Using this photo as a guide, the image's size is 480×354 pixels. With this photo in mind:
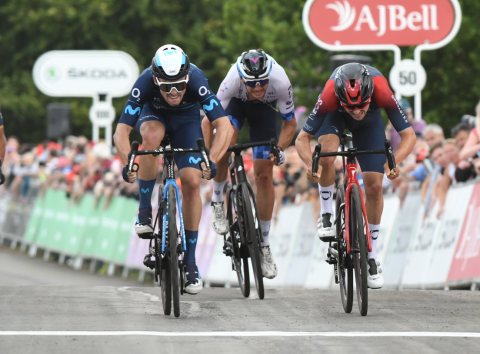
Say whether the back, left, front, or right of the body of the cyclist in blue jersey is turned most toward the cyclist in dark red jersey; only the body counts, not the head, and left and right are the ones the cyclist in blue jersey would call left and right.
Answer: left

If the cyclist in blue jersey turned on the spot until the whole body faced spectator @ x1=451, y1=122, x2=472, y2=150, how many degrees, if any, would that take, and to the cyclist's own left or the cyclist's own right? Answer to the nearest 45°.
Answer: approximately 135° to the cyclist's own left

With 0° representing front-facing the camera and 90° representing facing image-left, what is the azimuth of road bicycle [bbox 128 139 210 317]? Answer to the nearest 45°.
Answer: approximately 0°

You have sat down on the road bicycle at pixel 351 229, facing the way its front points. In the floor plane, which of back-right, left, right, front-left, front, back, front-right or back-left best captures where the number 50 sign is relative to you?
back

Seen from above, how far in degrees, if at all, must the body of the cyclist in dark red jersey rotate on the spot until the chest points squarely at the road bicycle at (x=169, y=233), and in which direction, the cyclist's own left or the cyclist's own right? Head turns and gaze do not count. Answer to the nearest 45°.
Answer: approximately 45° to the cyclist's own right

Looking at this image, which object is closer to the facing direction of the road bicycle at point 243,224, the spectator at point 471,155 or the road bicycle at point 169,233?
the road bicycle

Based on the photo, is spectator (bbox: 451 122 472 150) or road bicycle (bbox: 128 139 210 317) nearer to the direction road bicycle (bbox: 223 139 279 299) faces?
the road bicycle
